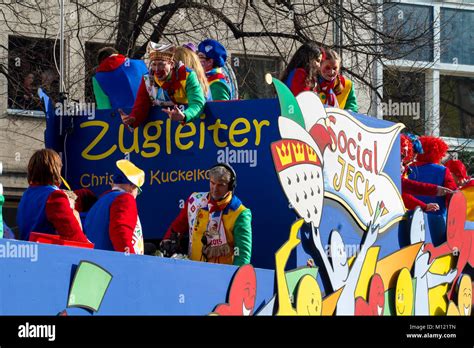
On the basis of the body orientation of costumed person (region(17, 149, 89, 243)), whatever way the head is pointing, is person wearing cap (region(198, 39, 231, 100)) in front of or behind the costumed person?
in front

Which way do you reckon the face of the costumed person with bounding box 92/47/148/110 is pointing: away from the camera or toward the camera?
away from the camera

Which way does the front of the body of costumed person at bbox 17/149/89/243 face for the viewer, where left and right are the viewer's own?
facing away from the viewer and to the right of the viewer

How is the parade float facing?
to the viewer's right
